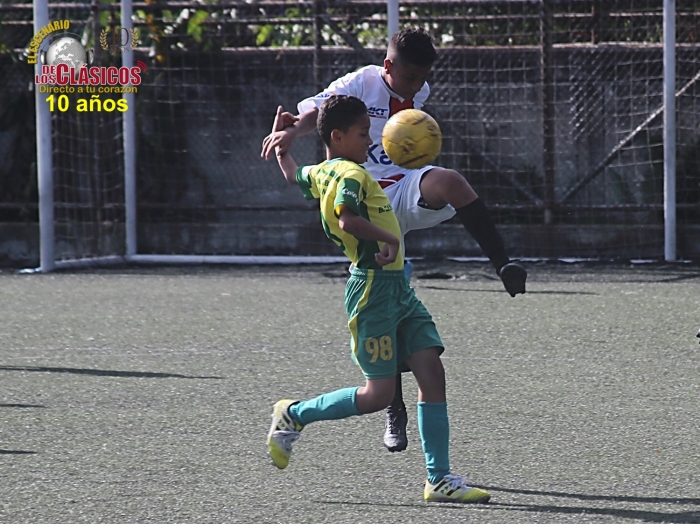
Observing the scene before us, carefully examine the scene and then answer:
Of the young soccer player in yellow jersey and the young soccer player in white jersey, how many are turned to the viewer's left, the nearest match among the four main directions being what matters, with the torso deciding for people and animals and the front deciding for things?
0

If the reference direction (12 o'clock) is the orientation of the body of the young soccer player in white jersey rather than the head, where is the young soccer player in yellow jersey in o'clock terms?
The young soccer player in yellow jersey is roughly at 2 o'clock from the young soccer player in white jersey.

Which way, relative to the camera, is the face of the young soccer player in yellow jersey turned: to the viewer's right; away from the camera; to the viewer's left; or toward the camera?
to the viewer's right
